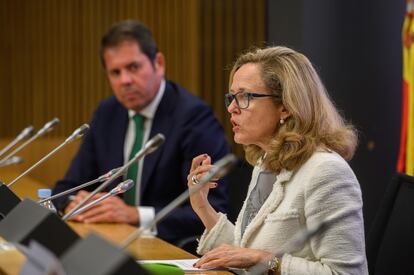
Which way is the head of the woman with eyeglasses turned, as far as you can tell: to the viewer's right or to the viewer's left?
to the viewer's left

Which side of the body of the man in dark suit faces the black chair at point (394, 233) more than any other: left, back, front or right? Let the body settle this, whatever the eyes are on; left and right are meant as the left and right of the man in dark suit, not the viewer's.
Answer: left

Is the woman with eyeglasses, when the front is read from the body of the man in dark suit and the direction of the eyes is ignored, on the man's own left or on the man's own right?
on the man's own left
